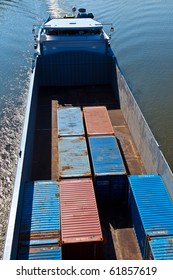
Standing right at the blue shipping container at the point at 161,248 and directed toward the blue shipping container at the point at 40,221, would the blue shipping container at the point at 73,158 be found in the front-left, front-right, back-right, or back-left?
front-right

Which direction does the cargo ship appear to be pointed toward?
toward the camera

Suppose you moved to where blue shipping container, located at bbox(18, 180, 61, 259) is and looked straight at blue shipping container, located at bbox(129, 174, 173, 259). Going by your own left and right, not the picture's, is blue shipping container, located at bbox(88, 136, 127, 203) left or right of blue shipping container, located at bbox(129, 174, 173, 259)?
left

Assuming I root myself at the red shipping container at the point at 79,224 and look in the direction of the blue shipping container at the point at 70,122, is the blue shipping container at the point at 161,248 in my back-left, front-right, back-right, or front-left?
back-right
